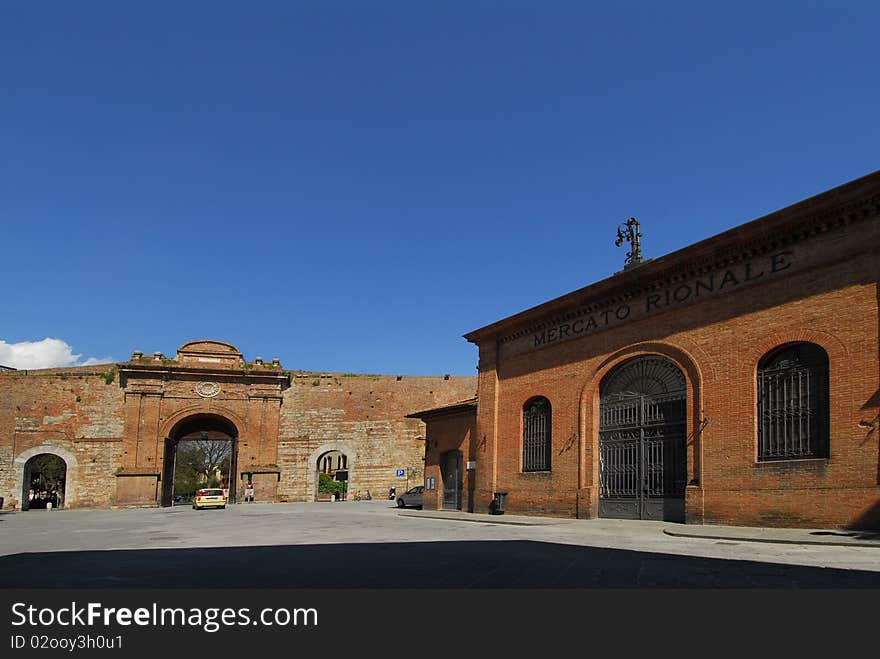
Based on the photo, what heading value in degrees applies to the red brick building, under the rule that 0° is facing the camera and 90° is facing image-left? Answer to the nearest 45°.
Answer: approximately 45°

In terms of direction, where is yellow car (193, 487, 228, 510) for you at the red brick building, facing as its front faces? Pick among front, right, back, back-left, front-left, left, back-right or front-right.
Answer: right

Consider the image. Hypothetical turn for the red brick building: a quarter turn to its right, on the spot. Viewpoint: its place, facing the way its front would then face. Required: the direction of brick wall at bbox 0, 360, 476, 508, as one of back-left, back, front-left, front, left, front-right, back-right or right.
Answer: front

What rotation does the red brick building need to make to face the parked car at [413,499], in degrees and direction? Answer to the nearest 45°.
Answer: approximately 90° to its right
